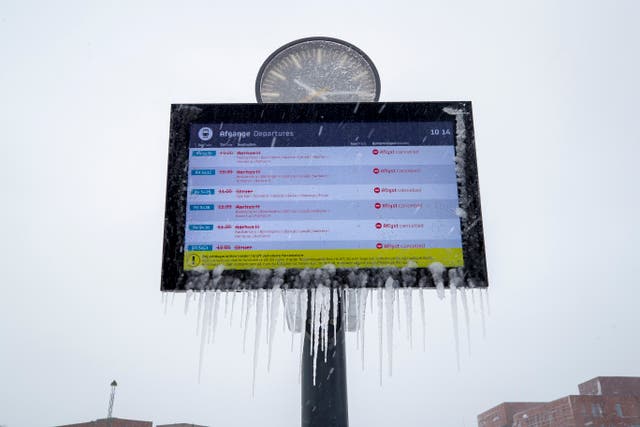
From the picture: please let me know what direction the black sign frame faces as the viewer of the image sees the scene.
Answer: facing the viewer

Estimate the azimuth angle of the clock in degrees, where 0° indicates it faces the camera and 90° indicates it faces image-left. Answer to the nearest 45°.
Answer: approximately 0°
